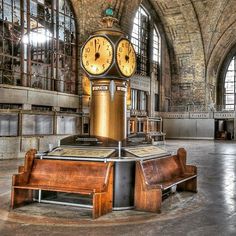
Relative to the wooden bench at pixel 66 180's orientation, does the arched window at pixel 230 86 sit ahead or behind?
behind

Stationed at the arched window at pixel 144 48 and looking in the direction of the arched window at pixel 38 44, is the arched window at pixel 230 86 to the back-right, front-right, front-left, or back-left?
back-left

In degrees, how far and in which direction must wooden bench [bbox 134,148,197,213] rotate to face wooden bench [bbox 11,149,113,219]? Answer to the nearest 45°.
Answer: approximately 135° to its right

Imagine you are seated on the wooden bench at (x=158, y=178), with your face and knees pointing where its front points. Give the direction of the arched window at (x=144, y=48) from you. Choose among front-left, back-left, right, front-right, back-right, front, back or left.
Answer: back-left

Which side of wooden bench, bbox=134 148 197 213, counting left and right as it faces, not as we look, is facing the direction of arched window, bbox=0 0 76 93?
back

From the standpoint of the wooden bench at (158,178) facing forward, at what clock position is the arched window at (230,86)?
The arched window is roughly at 8 o'clock from the wooden bench.

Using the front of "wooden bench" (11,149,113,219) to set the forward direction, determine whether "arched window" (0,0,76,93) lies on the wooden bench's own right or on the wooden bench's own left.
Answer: on the wooden bench's own right

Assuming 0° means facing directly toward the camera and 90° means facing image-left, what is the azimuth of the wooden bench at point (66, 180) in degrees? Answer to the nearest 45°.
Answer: approximately 45°

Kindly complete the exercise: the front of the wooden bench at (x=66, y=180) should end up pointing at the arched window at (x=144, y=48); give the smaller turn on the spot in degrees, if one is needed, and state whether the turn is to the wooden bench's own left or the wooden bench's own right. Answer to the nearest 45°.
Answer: approximately 135° to the wooden bench's own right

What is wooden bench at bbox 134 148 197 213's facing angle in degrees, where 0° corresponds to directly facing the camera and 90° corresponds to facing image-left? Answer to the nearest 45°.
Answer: approximately 315°

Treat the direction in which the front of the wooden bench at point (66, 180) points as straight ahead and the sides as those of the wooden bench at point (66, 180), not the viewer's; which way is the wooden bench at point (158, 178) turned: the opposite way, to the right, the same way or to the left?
to the left
